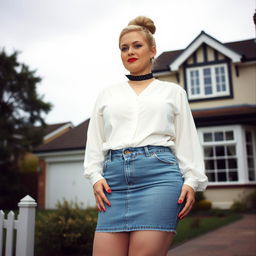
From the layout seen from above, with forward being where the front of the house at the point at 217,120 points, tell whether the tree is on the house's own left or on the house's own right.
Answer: on the house's own right

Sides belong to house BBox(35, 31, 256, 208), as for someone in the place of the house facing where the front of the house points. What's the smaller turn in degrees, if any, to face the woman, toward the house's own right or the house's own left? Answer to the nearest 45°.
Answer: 0° — it already faces them

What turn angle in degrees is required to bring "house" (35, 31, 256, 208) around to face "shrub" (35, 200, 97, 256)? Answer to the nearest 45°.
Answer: approximately 45° to its right

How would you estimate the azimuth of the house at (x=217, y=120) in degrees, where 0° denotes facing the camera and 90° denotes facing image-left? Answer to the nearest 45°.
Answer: approximately 0°
